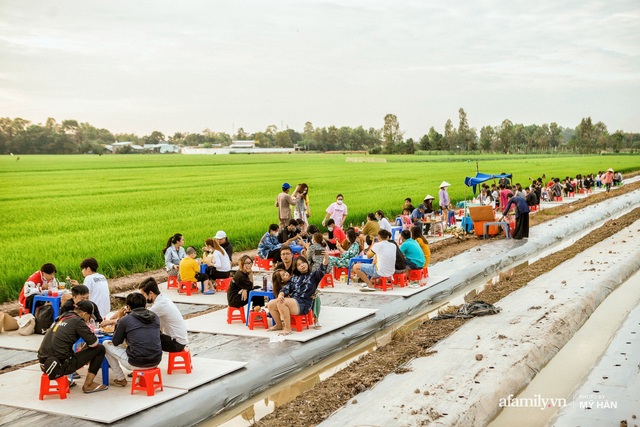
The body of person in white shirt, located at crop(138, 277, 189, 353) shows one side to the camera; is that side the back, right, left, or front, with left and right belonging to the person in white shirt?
left

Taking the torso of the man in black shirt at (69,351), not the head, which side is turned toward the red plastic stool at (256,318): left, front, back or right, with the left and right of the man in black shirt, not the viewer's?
front

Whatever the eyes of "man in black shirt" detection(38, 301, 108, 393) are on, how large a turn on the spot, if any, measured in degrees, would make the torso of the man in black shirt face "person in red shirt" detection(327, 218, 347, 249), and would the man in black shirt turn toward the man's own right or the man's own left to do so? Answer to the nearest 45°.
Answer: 0° — they already face them

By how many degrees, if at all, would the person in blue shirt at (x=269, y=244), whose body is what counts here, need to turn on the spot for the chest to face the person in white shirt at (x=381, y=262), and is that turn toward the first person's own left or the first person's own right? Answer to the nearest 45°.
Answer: approximately 45° to the first person's own right

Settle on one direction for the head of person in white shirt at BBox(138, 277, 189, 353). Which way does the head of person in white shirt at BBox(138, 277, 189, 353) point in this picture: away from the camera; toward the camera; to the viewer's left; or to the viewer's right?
to the viewer's left

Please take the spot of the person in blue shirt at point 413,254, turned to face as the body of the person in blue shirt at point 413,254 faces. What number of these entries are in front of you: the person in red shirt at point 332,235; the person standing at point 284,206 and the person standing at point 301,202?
3

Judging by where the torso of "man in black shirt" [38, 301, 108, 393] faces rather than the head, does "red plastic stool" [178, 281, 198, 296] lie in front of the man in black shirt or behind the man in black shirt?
in front

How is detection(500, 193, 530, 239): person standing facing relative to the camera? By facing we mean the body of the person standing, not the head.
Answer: to the viewer's left

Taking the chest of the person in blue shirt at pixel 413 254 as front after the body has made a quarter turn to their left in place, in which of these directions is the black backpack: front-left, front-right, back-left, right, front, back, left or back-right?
front

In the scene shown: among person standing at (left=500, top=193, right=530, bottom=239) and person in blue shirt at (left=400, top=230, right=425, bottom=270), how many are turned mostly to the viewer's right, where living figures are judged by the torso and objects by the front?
0

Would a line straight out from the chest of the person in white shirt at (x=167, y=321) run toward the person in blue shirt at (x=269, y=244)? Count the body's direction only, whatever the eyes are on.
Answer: no

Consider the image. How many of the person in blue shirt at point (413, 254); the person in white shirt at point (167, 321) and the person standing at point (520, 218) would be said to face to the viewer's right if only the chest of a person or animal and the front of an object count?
0

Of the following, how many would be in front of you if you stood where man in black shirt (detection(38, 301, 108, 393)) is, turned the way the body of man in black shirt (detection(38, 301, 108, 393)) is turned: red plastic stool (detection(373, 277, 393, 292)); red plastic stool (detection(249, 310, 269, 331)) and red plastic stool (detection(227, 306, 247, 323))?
3
